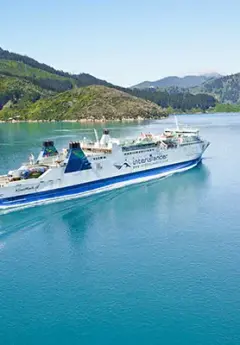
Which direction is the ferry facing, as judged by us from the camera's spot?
facing away from the viewer and to the right of the viewer
